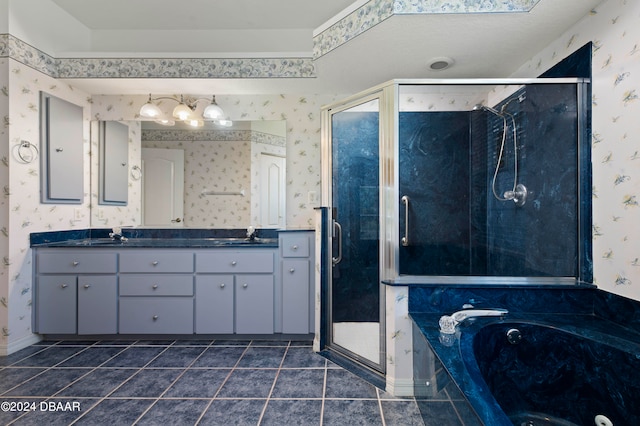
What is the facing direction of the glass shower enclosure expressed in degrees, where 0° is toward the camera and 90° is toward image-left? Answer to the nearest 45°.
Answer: approximately 45°

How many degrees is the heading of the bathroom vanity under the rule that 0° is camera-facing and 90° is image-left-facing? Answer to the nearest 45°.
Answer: approximately 0°

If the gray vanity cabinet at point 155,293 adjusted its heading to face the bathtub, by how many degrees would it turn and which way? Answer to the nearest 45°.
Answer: approximately 45° to its left

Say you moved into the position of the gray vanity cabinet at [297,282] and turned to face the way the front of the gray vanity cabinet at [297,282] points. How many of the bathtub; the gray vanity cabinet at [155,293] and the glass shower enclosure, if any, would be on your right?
1
